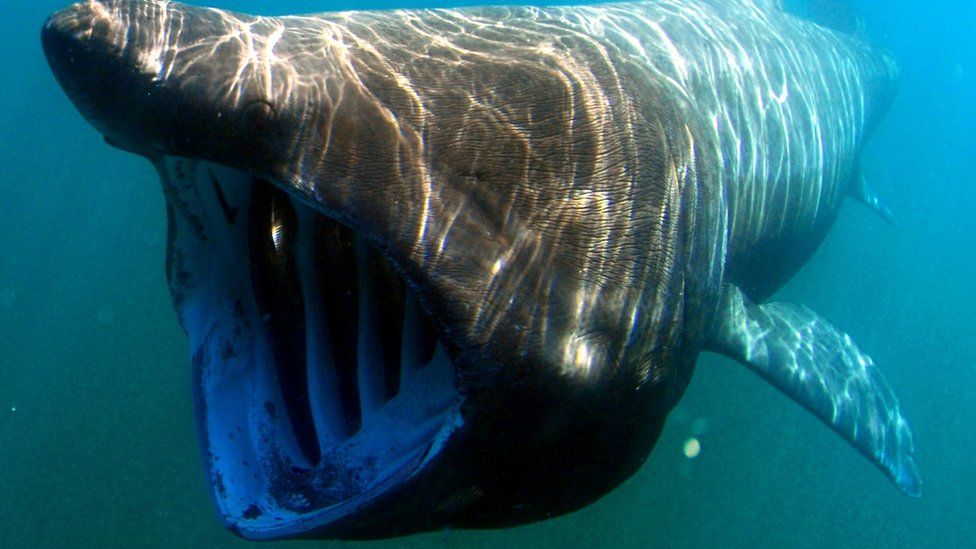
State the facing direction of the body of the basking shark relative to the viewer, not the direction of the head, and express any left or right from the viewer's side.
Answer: facing the viewer and to the left of the viewer
